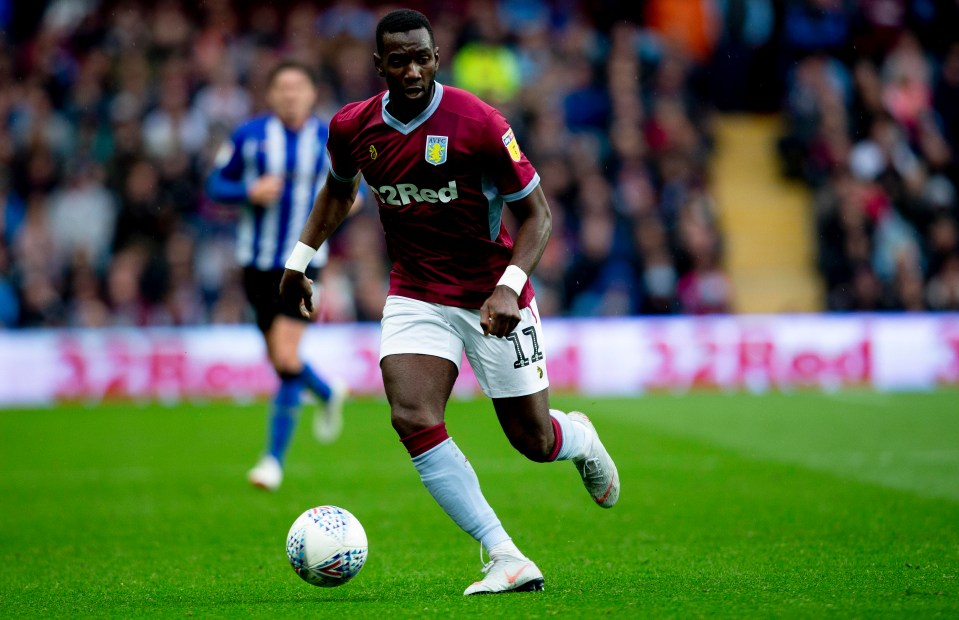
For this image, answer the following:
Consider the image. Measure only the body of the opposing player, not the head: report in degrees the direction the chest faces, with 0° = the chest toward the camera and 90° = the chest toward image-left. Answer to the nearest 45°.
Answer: approximately 0°
